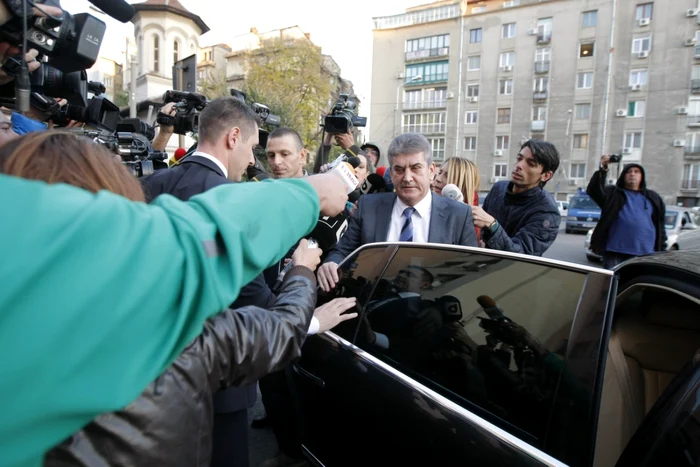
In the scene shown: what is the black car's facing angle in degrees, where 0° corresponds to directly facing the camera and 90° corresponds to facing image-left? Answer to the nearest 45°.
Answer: approximately 315°

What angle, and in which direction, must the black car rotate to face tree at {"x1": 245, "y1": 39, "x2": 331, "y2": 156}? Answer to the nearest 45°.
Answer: approximately 180°

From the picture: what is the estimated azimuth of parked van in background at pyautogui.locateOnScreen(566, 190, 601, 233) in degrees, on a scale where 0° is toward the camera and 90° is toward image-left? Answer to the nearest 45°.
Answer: approximately 0°

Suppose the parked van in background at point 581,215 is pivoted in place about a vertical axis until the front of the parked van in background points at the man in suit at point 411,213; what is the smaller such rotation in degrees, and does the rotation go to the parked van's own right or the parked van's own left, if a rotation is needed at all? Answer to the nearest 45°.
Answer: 0° — it already faces them

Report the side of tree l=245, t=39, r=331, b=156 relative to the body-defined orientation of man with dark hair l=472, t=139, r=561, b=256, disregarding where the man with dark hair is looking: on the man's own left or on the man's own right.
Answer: on the man's own right

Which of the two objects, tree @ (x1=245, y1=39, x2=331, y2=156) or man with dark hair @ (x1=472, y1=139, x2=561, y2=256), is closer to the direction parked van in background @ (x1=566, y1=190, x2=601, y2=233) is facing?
the man with dark hair

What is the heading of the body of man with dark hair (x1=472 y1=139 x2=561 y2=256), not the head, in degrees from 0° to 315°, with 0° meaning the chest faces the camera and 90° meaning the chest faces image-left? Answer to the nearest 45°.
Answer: approximately 45°

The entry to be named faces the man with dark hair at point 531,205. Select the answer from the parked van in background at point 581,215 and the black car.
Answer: the parked van in background

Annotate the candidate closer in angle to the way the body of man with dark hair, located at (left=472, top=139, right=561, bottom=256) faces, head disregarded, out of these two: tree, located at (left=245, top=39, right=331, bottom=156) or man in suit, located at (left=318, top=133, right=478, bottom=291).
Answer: the man in suit

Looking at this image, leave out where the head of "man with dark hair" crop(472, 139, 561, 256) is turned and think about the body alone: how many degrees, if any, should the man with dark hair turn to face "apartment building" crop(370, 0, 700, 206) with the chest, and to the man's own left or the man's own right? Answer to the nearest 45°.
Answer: approximately 135° to the man's own right

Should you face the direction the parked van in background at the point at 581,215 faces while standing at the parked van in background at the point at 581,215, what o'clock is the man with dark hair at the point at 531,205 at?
The man with dark hair is roughly at 12 o'clock from the parked van in background.
